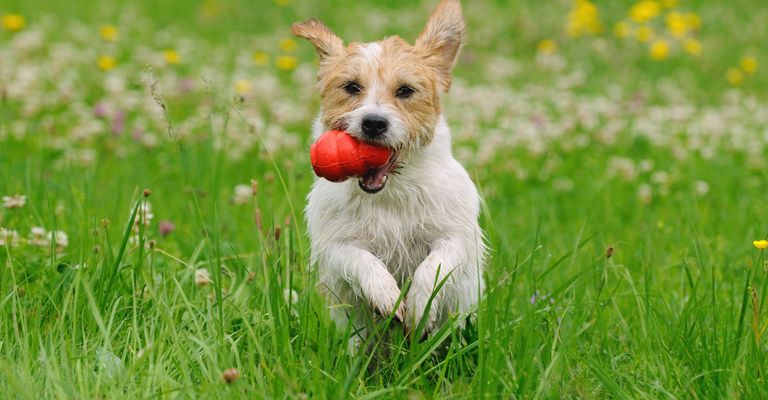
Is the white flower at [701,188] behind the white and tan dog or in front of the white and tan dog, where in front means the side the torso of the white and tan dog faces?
behind

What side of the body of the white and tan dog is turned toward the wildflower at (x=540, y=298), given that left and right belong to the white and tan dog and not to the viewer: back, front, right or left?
left

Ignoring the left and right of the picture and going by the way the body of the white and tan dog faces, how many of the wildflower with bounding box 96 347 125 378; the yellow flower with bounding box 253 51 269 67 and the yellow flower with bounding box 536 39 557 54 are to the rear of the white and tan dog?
2

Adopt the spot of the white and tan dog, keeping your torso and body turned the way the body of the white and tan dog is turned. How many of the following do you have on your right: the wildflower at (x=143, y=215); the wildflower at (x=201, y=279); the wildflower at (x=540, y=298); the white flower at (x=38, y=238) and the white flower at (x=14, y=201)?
4

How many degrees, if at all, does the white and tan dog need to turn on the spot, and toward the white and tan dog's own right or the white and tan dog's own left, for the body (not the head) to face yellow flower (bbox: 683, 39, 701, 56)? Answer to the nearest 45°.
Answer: approximately 135° to the white and tan dog's own left

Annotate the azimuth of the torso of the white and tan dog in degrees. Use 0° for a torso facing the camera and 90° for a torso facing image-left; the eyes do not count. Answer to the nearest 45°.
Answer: approximately 0°

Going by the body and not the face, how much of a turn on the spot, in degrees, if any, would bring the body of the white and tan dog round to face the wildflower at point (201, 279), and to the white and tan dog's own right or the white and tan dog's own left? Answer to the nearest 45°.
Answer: approximately 90° to the white and tan dog's own right

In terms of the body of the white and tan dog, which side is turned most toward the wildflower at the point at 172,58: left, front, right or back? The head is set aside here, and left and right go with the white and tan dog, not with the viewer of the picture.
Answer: back

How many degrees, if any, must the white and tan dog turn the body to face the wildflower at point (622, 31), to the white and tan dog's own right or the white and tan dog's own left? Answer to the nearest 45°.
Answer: approximately 180°

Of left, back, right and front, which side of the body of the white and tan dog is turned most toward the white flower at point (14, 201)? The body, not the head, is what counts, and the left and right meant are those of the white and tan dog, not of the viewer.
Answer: right

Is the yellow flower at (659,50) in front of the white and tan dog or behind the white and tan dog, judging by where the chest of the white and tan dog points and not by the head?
behind
